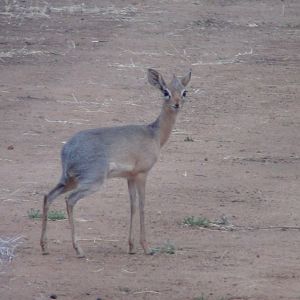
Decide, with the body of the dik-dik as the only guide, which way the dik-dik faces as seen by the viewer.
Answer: to the viewer's right
